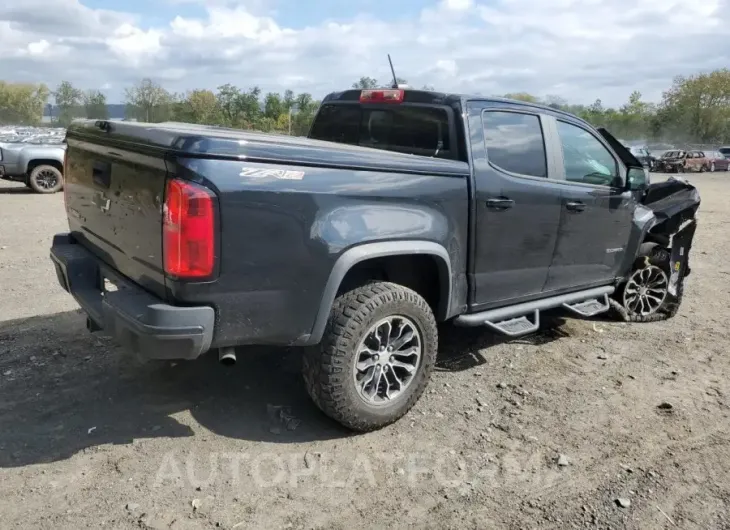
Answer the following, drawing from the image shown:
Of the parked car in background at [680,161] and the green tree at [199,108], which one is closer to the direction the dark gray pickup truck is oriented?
the parked car in background

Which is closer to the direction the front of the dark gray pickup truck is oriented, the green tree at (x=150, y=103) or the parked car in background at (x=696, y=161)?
the parked car in background

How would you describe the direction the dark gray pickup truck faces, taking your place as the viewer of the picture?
facing away from the viewer and to the right of the viewer

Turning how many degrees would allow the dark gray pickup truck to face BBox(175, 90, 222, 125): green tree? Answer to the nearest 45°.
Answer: approximately 45° to its left

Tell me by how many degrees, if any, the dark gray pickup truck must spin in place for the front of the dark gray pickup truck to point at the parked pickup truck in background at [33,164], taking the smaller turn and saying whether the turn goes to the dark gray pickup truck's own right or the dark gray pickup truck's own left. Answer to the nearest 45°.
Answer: approximately 90° to the dark gray pickup truck's own left

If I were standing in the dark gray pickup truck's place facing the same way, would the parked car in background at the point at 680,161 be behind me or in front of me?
in front

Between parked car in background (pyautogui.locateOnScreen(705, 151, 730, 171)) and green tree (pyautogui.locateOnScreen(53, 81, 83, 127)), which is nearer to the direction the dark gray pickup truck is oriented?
the parked car in background

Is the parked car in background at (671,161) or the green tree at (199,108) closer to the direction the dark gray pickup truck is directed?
the parked car in background

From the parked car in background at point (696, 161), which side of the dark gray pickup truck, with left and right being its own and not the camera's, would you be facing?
front

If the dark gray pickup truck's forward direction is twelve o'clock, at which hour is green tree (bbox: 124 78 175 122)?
The green tree is roughly at 10 o'clock from the dark gray pickup truck.
